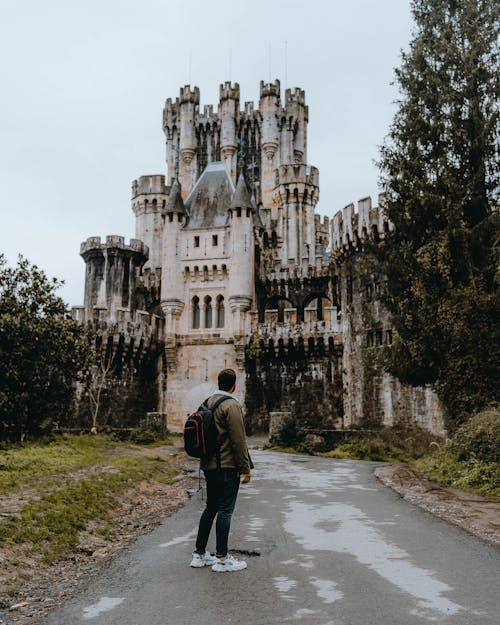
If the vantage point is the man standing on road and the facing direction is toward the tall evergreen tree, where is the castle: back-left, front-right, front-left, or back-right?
front-left

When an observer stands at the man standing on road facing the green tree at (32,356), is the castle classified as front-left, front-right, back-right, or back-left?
front-right

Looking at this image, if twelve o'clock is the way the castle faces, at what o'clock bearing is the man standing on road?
The man standing on road is roughly at 12 o'clock from the castle.

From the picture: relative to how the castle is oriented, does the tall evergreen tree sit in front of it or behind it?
in front

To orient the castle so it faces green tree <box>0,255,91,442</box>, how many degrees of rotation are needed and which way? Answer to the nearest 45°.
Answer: approximately 45° to its right

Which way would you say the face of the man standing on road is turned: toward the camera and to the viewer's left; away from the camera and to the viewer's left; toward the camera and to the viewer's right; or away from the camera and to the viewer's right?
away from the camera and to the viewer's right

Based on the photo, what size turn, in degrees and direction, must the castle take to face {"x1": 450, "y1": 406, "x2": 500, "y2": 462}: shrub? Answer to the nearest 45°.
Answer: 0° — it already faces it

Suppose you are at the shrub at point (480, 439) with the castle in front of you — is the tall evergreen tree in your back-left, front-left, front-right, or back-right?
front-right

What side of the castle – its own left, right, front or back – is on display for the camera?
front

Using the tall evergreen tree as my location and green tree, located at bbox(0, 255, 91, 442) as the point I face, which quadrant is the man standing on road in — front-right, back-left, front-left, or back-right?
front-left
